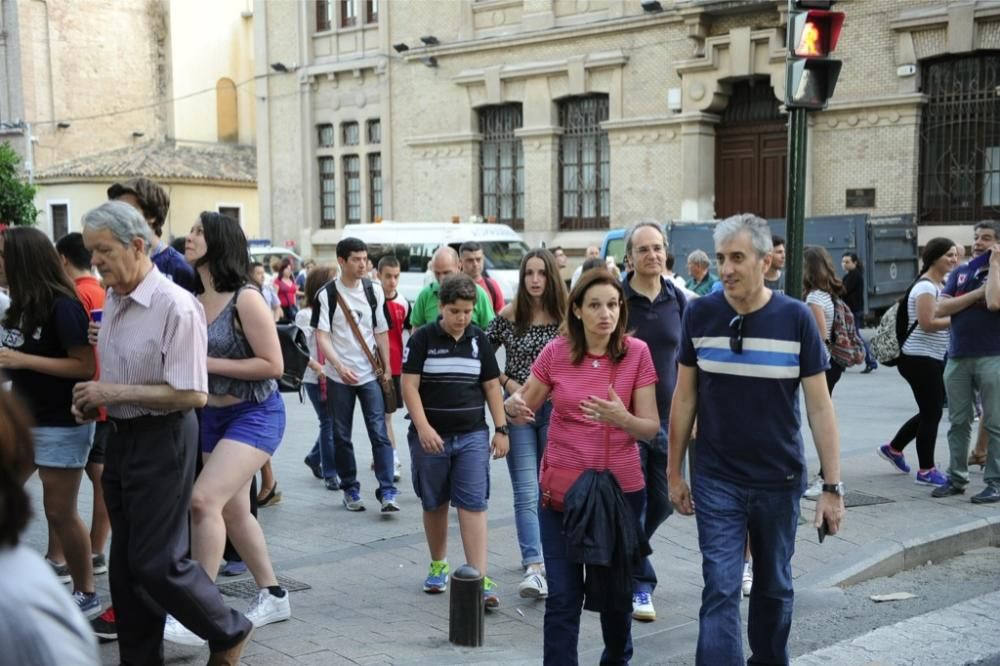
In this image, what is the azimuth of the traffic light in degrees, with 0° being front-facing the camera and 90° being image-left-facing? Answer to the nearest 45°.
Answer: approximately 315°

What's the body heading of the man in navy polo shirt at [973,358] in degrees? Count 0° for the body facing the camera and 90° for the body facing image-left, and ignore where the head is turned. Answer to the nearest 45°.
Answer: approximately 45°

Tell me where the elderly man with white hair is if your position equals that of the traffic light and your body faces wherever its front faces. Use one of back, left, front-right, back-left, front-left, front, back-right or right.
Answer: right

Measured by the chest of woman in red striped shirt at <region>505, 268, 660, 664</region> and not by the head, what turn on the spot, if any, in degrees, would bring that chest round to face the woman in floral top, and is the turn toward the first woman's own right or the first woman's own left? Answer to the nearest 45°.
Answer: approximately 180°

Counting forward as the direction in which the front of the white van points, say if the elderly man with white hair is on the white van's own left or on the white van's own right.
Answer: on the white van's own right

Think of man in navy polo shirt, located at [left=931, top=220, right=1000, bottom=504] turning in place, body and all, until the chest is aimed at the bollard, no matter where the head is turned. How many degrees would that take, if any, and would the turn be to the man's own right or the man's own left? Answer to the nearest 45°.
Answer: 0° — they already face it
